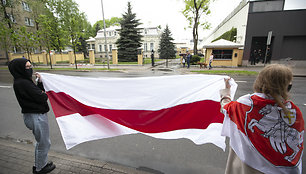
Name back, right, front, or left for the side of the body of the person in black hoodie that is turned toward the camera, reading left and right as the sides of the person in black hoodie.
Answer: right

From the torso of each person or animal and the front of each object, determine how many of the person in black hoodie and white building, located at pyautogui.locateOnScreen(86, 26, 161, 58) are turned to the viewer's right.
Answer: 1

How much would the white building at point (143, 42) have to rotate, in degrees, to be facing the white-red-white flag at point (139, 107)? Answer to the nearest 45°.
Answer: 0° — it already faces it

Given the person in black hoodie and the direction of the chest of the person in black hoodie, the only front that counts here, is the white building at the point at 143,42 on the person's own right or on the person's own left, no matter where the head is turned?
on the person's own left

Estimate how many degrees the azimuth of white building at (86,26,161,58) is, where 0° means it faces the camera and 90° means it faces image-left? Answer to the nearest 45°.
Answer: approximately 0°

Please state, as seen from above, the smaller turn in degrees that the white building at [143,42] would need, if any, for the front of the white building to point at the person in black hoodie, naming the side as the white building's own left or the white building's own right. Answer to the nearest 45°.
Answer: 0° — it already faces them

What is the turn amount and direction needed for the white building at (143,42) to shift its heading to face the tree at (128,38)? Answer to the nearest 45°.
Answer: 0° — it already faces it

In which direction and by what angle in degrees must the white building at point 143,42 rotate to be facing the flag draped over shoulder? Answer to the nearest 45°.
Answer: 0° — it already faces it
